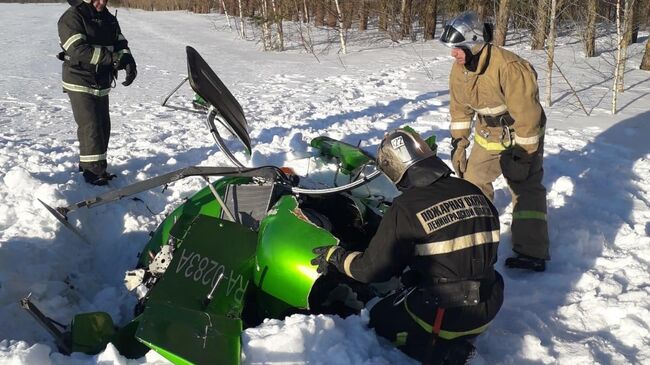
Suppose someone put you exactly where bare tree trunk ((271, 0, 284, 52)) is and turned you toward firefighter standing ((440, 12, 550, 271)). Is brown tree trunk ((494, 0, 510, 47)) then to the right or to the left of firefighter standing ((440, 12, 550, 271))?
left

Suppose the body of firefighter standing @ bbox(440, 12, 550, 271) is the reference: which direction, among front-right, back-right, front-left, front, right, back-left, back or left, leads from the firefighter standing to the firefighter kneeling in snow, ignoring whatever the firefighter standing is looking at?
front-left

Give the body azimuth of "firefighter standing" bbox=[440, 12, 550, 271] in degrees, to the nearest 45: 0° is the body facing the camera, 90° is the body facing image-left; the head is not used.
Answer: approximately 45°

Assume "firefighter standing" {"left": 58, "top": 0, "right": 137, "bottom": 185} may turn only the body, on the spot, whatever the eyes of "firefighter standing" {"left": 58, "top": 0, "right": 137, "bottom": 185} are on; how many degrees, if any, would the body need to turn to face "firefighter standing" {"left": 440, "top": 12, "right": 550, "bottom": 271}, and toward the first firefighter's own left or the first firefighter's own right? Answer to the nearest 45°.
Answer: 0° — they already face them

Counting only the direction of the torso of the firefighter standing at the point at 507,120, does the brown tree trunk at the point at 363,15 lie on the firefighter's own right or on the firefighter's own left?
on the firefighter's own right

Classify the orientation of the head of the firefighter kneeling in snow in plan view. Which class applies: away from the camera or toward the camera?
away from the camera

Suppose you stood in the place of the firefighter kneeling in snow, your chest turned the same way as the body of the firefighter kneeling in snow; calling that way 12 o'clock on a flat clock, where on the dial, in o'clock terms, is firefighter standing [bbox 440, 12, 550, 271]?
The firefighter standing is roughly at 2 o'clock from the firefighter kneeling in snow.

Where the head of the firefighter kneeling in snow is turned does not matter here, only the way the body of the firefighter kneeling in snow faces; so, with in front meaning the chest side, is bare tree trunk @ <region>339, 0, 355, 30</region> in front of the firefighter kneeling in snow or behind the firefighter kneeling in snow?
in front

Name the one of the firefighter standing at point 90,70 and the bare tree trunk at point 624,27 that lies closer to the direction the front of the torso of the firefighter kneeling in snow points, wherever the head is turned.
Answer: the firefighter standing

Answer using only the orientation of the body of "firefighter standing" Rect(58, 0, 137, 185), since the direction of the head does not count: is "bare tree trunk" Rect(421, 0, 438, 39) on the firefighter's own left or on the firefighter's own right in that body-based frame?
on the firefighter's own left

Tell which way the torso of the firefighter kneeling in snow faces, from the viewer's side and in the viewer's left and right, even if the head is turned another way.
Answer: facing away from the viewer and to the left of the viewer
